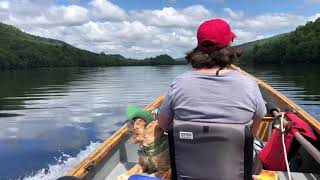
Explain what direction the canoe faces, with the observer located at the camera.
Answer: facing away from the viewer

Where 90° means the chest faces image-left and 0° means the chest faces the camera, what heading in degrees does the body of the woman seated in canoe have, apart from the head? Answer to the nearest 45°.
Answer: approximately 180°
